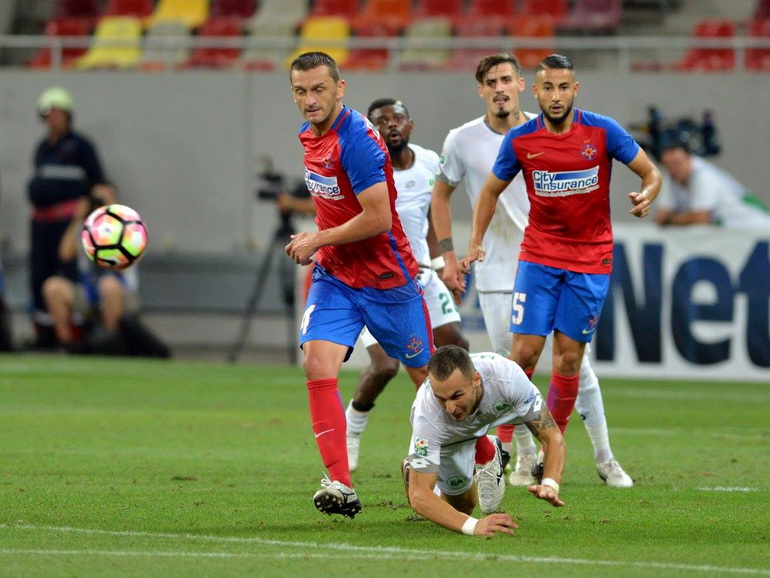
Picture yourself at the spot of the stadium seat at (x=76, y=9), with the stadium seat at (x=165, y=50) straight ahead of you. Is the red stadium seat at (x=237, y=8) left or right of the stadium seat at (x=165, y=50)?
left

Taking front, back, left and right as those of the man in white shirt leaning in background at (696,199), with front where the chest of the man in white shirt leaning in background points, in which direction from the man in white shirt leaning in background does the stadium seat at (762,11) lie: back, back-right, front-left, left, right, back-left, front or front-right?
back-right

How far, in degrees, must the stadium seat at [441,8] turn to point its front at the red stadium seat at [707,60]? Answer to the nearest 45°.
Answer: approximately 45° to its left

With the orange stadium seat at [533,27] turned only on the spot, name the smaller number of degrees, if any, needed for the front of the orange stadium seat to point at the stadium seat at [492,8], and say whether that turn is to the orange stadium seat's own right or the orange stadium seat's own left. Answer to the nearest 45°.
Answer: approximately 135° to the orange stadium seat's own right

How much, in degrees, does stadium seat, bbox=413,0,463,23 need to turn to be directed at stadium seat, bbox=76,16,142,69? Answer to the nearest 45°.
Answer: approximately 90° to its right

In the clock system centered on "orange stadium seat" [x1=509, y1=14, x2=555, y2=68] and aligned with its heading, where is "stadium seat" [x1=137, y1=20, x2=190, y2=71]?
The stadium seat is roughly at 3 o'clock from the orange stadium seat.

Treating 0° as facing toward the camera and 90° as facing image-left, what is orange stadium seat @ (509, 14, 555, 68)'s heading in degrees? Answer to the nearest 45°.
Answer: approximately 0°

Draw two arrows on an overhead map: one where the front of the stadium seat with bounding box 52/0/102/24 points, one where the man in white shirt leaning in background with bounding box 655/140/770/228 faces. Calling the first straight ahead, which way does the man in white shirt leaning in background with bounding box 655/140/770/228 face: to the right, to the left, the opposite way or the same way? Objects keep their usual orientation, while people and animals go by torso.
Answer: to the right

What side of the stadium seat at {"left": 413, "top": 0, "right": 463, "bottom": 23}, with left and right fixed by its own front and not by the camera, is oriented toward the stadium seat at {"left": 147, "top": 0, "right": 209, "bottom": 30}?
right
